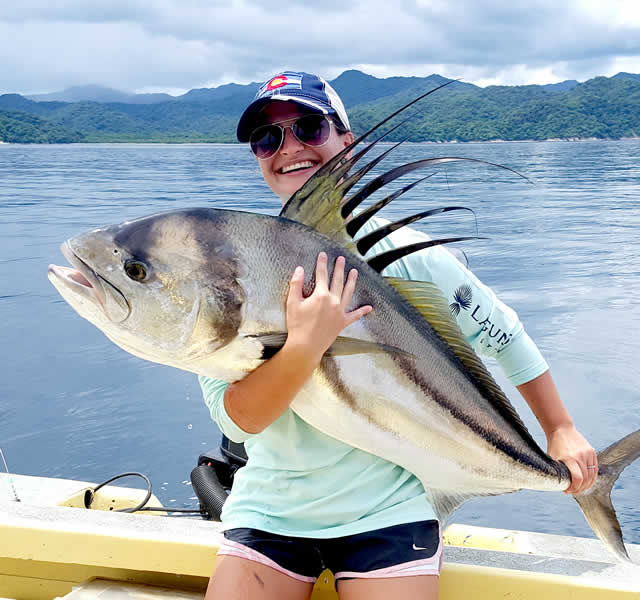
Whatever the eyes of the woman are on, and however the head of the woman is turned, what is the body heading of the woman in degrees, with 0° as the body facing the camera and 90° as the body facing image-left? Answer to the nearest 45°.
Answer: approximately 0°
